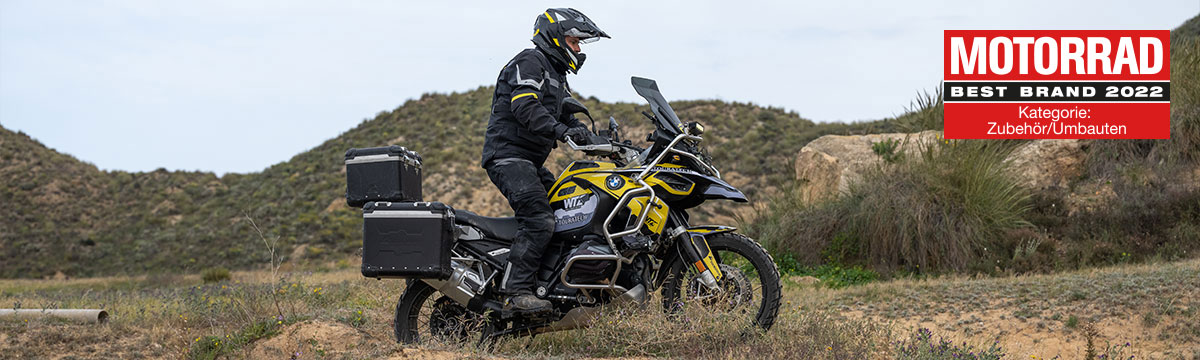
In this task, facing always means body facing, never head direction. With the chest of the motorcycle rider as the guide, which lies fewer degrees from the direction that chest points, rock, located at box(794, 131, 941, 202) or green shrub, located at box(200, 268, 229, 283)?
the rock

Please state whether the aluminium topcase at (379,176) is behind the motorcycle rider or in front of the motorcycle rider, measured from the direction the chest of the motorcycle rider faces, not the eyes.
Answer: behind

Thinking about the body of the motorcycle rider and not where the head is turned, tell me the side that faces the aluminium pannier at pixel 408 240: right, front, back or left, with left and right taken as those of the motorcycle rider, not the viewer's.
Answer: back

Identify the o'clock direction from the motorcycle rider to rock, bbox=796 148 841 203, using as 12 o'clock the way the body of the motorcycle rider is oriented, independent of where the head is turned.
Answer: The rock is roughly at 10 o'clock from the motorcycle rider.

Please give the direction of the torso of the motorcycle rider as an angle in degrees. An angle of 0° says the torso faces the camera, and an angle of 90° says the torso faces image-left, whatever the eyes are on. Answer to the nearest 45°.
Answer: approximately 270°

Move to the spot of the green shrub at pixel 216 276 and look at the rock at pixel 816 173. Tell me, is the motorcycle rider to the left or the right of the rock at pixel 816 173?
right

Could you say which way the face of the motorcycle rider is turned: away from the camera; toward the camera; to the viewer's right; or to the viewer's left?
to the viewer's right

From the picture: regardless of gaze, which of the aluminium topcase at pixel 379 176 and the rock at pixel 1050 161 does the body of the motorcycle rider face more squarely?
the rock

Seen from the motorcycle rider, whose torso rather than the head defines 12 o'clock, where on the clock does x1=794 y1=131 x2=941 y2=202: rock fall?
The rock is roughly at 10 o'clock from the motorcycle rider.

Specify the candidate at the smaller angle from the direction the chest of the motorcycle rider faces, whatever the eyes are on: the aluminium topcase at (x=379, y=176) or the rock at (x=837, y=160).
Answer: the rock

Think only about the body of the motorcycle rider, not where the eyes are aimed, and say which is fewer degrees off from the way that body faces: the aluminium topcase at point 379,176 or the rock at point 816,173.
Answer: the rock
